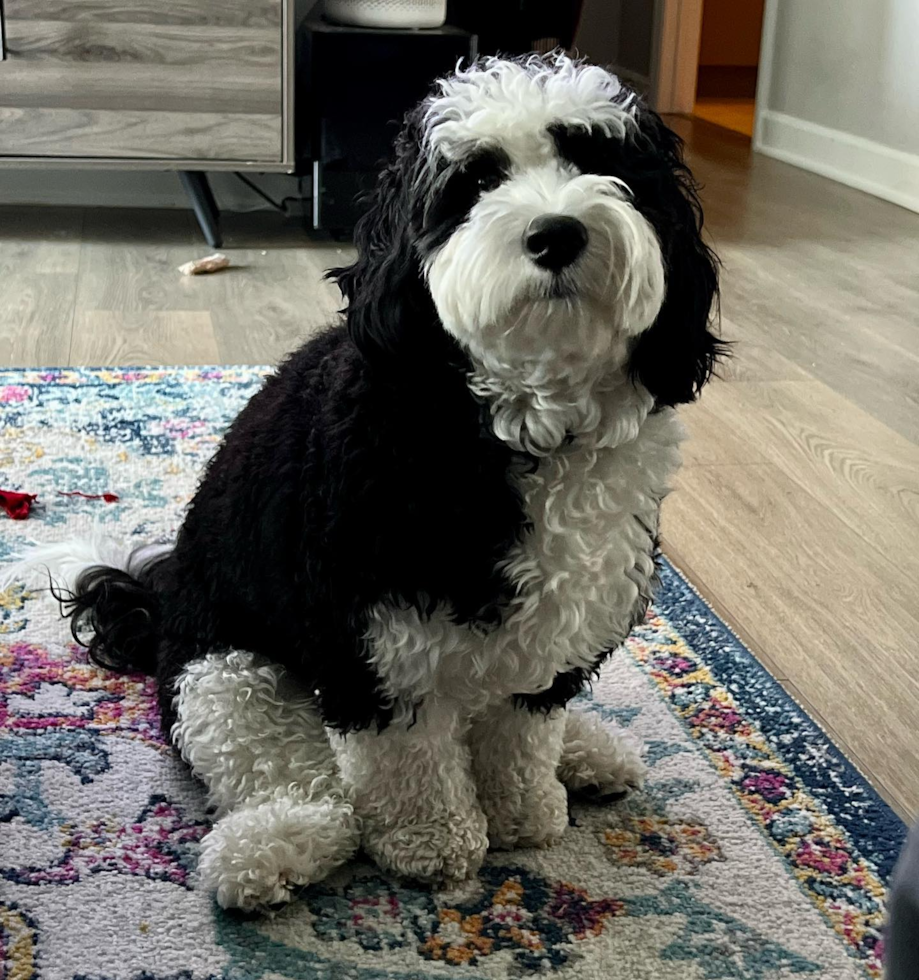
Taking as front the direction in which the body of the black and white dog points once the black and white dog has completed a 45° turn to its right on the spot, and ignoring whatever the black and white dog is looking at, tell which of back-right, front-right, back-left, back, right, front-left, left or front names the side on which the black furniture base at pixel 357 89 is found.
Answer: back

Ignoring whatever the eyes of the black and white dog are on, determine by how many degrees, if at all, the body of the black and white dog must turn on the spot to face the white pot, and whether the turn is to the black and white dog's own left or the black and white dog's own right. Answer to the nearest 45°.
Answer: approximately 135° to the black and white dog's own left

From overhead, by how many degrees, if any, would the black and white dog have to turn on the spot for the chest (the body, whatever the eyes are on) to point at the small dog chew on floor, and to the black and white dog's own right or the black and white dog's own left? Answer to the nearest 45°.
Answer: approximately 135° to the black and white dog's own left

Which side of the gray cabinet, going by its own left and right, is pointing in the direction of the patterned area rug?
front

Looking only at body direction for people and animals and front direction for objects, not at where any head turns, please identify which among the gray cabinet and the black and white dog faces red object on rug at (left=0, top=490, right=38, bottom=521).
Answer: the gray cabinet

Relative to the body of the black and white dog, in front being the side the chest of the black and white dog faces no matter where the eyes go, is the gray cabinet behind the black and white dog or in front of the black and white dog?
behind

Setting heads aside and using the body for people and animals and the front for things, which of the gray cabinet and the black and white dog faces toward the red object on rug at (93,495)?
the gray cabinet

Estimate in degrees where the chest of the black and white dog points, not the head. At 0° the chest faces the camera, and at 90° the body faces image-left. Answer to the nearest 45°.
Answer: approximately 315°

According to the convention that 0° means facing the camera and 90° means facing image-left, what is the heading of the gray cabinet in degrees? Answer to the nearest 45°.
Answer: approximately 0°
